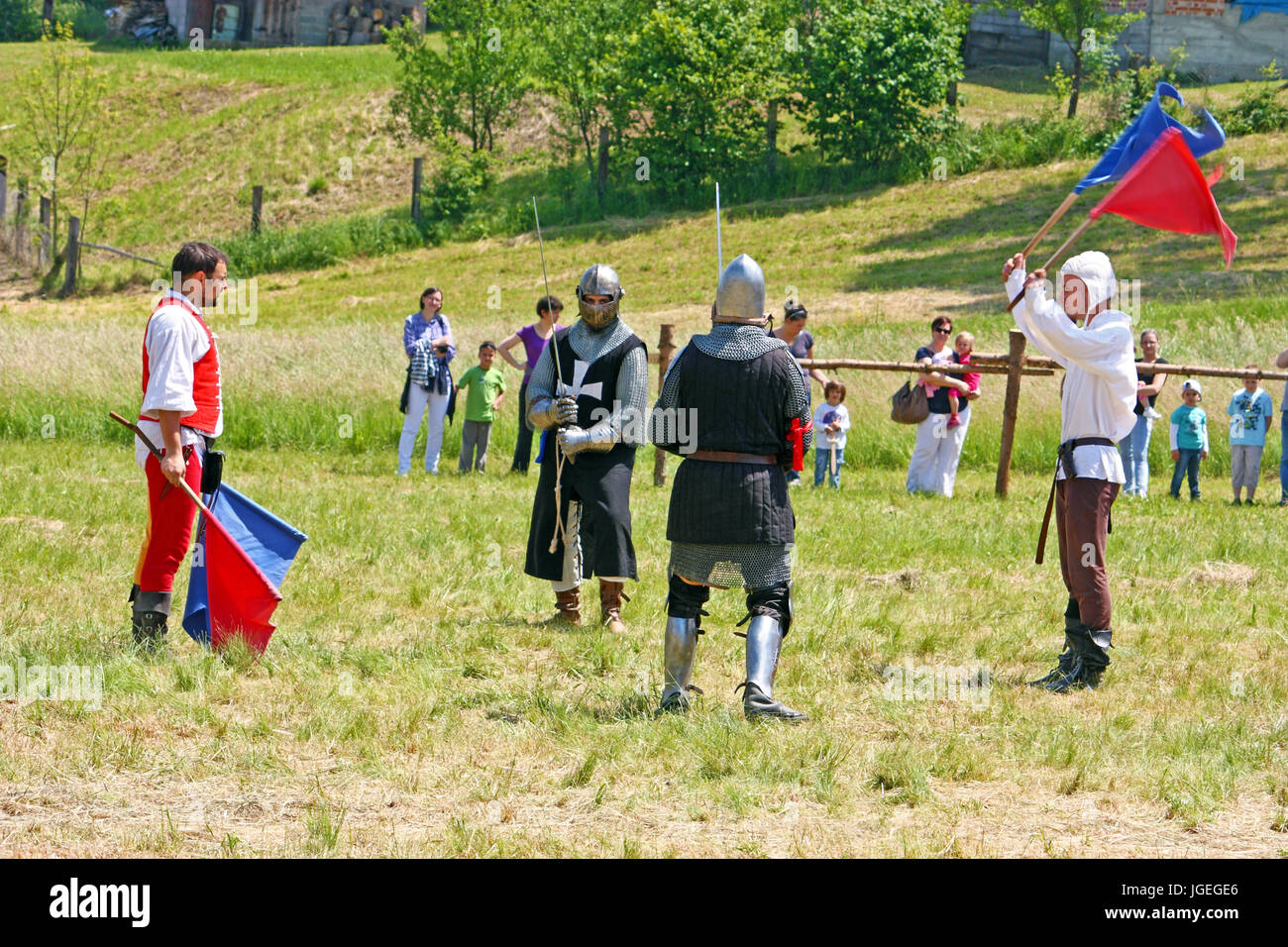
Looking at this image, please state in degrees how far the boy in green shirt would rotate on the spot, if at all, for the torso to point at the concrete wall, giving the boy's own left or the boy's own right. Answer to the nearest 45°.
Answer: approximately 135° to the boy's own left

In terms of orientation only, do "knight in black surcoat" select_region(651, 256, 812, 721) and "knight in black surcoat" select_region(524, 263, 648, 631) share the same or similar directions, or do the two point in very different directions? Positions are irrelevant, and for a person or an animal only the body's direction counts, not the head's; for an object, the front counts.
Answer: very different directions

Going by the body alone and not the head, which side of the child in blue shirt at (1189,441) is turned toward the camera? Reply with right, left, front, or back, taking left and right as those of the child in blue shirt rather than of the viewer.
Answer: front

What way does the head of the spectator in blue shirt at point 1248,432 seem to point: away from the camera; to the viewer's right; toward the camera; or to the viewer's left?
toward the camera

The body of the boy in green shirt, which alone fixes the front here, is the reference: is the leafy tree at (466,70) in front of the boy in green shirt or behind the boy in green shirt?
behind

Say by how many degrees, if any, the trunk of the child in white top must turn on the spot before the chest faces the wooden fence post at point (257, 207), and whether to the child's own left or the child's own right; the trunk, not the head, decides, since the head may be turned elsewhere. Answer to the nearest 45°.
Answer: approximately 135° to the child's own right

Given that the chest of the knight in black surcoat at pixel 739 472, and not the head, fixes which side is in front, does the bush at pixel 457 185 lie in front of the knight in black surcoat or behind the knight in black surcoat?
in front

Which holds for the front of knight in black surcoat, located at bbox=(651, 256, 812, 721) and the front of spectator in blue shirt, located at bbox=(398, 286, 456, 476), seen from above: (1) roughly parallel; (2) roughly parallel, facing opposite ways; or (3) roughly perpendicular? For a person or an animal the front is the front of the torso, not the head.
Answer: roughly parallel, facing opposite ways

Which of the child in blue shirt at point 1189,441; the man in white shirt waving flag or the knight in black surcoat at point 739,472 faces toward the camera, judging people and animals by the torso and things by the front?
the child in blue shirt

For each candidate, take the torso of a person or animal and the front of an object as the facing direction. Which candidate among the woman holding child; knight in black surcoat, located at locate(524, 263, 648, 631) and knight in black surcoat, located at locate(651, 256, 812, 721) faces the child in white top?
knight in black surcoat, located at locate(651, 256, 812, 721)

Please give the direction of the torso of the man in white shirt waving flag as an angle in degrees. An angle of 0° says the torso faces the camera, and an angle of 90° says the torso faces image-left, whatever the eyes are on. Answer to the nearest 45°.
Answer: approximately 90°

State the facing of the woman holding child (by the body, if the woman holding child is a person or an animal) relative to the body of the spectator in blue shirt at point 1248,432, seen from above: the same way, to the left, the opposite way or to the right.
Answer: the same way

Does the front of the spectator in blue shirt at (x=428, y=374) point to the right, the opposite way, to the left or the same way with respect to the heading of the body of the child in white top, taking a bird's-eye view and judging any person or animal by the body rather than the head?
the same way

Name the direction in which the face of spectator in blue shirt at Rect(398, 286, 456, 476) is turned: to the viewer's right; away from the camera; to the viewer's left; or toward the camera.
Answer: toward the camera

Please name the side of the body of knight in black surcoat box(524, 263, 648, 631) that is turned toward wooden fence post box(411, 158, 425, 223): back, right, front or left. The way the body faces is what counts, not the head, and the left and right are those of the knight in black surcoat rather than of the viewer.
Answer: back

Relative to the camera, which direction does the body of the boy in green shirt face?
toward the camera
